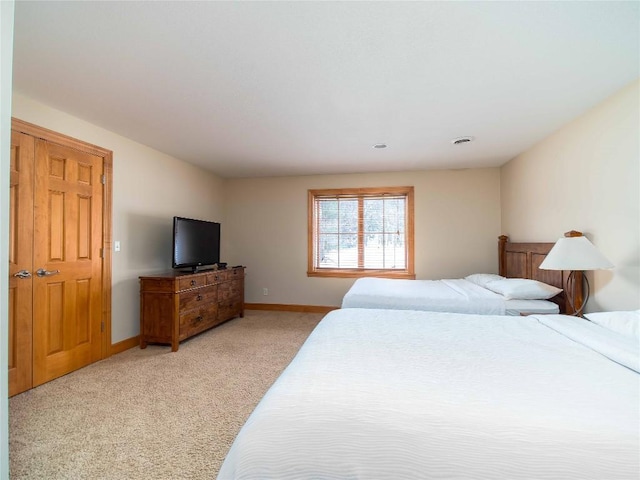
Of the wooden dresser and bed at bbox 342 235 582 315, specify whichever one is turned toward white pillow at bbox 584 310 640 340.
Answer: the wooden dresser

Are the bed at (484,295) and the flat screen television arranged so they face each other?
yes

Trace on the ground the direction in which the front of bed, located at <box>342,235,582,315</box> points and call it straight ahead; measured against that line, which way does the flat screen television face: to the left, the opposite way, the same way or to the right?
the opposite way

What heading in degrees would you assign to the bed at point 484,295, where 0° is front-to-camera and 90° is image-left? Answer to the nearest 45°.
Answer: approximately 90°

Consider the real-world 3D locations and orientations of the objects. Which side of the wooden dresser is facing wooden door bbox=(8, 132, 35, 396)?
right

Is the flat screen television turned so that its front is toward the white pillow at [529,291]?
yes

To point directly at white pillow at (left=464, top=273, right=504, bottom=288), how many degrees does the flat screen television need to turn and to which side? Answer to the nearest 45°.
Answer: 0° — it already faces it

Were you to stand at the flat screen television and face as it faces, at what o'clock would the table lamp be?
The table lamp is roughly at 12 o'clock from the flat screen television.

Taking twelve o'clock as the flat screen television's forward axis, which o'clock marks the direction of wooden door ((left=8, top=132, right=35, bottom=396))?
The wooden door is roughly at 3 o'clock from the flat screen television.

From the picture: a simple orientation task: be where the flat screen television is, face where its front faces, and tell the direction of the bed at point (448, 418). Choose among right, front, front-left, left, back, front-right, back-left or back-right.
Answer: front-right

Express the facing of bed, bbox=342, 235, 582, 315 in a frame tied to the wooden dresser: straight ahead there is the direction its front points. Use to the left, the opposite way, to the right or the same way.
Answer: the opposite way

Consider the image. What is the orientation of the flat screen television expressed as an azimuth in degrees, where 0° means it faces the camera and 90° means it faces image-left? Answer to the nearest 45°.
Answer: approximately 315°

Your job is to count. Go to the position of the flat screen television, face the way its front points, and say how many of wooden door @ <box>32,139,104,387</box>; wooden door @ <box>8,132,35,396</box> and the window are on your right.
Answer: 2

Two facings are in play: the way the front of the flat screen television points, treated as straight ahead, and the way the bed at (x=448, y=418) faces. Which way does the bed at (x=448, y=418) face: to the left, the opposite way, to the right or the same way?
the opposite way

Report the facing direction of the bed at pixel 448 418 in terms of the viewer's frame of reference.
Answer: facing to the left of the viewer

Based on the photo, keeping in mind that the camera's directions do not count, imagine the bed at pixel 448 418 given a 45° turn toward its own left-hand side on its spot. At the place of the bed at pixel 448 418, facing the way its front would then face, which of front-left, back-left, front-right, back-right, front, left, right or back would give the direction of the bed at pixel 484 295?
back-right
